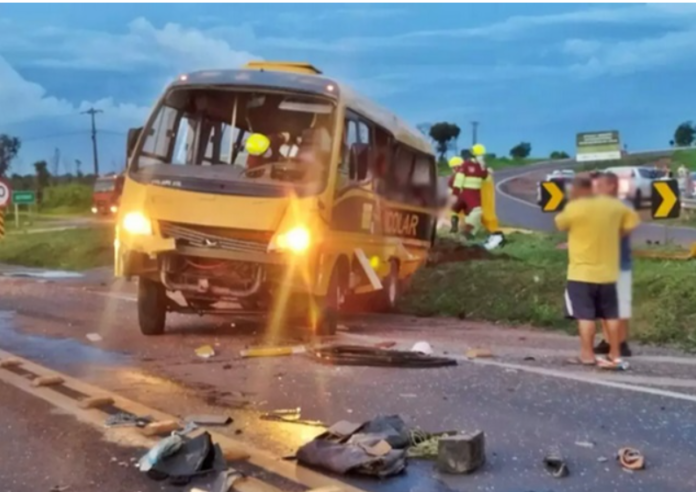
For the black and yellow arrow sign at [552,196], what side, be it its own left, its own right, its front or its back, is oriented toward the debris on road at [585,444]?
front

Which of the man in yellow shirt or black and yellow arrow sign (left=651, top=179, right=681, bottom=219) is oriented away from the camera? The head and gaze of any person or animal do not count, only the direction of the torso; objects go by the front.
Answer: the man in yellow shirt

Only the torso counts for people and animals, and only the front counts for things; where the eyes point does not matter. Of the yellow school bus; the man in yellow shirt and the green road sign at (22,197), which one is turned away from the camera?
the man in yellow shirt

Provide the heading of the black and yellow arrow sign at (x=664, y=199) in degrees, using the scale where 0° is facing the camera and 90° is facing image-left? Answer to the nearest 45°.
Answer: approximately 0°

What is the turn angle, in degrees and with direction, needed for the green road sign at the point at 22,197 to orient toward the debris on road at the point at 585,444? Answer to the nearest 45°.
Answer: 0° — it already faces it

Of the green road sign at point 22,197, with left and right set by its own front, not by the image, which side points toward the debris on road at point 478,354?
front

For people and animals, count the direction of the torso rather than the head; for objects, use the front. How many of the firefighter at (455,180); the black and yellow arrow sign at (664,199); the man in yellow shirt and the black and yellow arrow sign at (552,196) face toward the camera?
2

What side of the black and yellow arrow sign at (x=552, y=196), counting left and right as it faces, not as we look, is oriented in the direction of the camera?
front

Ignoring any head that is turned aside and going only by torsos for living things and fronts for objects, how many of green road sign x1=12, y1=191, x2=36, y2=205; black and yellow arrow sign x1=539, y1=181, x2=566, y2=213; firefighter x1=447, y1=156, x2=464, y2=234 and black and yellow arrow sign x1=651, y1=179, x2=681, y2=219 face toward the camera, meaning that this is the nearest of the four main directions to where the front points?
3

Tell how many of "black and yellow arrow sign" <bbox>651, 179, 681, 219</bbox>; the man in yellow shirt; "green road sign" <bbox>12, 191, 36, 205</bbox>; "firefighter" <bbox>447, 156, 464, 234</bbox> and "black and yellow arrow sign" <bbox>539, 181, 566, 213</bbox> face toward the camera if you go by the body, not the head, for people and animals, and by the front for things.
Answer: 3

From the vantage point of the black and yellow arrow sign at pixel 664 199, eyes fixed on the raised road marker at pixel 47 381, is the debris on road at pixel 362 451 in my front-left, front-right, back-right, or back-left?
front-left

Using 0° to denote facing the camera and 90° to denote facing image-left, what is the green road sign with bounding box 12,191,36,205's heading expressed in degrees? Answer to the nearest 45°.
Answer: approximately 0°

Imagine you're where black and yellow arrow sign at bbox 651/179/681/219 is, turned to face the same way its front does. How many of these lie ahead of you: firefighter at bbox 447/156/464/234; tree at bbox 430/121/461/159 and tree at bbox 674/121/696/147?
0

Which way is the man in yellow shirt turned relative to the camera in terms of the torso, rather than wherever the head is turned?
away from the camera

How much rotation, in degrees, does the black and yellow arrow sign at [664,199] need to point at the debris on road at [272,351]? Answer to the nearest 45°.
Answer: approximately 45° to its right

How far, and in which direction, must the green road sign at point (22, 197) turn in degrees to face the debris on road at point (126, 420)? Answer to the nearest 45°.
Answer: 0° — it already faces it

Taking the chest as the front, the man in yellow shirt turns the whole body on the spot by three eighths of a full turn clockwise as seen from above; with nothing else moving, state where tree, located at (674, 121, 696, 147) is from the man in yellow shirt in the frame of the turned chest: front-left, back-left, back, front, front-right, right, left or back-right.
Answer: back-left
